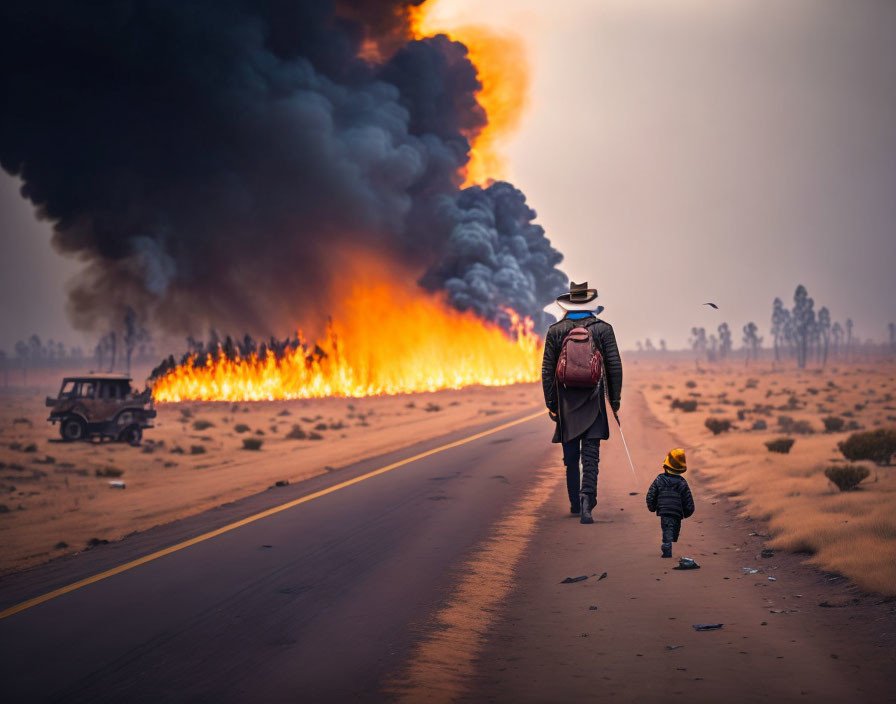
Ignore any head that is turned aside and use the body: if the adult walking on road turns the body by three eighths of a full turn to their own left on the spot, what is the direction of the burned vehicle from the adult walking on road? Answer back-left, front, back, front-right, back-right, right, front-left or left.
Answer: right

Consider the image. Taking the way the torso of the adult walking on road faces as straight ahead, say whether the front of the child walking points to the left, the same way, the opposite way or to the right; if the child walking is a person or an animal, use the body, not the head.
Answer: the same way

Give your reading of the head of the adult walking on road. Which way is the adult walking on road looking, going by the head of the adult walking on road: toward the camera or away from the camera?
away from the camera

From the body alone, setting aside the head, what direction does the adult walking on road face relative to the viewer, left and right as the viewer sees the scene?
facing away from the viewer

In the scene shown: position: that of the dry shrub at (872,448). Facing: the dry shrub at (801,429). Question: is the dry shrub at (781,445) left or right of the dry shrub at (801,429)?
left

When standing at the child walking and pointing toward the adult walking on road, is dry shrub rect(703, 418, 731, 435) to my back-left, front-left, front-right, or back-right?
front-right

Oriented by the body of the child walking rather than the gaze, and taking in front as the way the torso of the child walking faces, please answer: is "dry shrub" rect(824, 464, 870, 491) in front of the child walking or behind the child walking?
in front

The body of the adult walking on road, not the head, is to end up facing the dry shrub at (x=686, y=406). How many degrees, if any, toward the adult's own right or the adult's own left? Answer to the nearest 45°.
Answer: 0° — they already face it

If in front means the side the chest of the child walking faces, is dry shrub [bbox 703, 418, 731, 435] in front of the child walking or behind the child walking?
in front

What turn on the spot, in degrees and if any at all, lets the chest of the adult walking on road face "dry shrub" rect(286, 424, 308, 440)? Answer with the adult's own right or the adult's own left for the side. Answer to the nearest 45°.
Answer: approximately 45° to the adult's own left

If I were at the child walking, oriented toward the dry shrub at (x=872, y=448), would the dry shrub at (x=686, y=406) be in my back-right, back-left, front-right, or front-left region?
front-left

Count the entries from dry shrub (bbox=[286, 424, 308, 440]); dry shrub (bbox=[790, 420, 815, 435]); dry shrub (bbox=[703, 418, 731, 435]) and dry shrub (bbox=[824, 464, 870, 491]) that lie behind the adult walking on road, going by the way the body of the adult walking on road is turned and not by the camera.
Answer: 0

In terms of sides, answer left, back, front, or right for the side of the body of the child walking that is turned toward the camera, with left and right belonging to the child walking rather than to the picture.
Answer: back

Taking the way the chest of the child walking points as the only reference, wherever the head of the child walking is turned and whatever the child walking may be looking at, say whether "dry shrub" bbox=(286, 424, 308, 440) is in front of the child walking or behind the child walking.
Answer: in front

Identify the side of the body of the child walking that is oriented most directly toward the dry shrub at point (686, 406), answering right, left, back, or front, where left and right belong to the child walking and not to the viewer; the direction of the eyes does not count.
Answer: front

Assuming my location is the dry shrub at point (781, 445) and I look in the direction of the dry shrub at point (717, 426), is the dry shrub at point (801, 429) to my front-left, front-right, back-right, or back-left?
front-right

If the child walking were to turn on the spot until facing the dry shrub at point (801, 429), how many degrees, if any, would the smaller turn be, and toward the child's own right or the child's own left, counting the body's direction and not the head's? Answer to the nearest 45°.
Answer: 0° — they already face it

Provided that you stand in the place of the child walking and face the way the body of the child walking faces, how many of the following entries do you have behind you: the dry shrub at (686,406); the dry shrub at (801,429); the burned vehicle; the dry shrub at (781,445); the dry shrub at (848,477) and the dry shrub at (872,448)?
0

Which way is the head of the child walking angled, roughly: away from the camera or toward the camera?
away from the camera

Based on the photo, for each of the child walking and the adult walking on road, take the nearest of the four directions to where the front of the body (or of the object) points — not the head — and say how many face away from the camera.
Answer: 2

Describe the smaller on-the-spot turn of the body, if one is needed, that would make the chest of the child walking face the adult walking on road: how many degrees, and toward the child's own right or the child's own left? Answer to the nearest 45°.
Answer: approximately 45° to the child's own left
